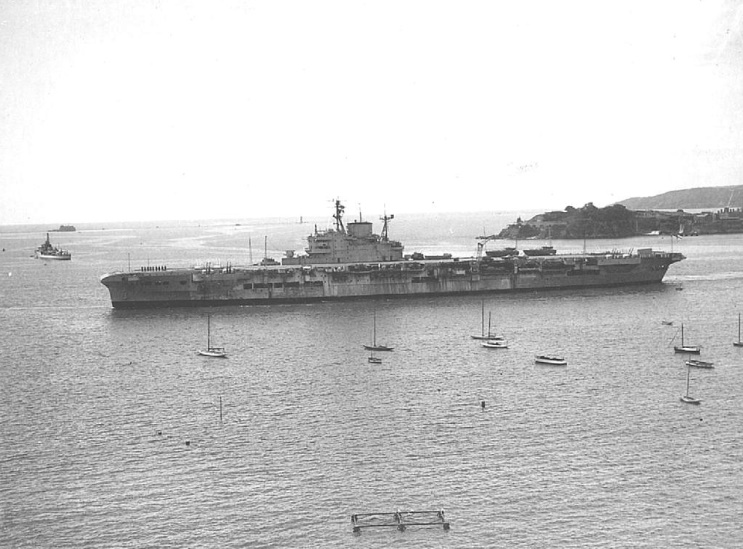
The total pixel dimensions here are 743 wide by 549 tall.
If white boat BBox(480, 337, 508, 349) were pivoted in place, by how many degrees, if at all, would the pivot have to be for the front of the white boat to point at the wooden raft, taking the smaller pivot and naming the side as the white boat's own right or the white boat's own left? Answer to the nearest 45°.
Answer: approximately 90° to the white boat's own left

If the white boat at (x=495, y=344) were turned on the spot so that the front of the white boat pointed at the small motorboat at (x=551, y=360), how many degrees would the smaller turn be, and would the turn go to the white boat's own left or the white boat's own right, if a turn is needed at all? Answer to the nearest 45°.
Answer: approximately 135° to the white boat's own left

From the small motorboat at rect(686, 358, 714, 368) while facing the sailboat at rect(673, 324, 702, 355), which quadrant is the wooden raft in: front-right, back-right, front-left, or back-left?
back-left

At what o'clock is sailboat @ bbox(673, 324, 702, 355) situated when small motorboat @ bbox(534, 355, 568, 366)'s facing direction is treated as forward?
The sailboat is roughly at 5 o'clock from the small motorboat.

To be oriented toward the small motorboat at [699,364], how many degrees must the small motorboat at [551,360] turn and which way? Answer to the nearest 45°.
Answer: approximately 180°

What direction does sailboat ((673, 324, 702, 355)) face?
to the viewer's left

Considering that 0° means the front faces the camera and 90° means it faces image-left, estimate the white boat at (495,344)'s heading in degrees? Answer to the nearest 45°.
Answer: approximately 90°

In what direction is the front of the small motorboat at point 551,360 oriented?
to the viewer's left
